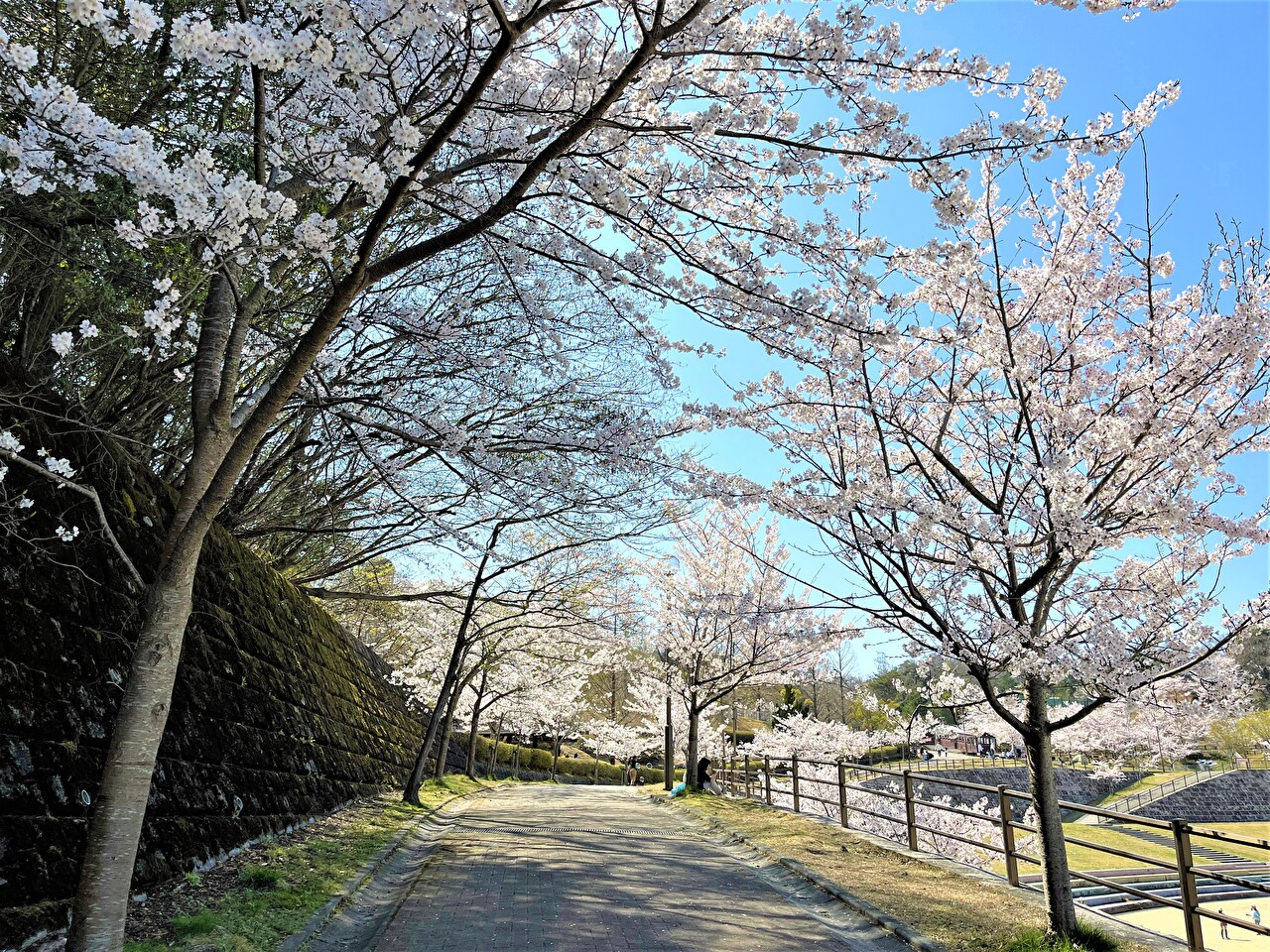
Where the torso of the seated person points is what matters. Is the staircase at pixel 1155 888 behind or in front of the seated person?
in front

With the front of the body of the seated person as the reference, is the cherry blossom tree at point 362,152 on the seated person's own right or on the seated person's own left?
on the seated person's own right

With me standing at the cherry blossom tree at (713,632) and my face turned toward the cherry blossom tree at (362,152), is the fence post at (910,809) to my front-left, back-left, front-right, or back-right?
front-left

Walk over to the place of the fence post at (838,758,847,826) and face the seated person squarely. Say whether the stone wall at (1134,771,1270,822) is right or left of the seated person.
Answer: right
